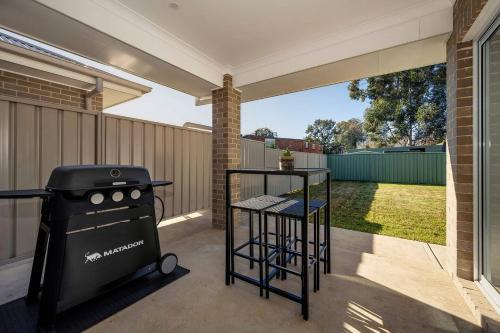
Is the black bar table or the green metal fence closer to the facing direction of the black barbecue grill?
the black bar table

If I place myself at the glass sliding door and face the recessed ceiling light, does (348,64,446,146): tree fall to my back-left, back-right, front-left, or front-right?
back-right

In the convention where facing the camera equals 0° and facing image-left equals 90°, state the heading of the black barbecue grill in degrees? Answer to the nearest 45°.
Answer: approximately 315°

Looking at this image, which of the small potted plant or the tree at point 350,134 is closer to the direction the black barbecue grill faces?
the small potted plant

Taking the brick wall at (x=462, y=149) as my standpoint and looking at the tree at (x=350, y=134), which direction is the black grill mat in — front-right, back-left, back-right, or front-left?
back-left

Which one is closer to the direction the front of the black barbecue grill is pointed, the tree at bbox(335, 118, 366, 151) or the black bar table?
the black bar table

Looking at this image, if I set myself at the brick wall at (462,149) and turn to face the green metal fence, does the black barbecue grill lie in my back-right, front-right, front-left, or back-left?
back-left
